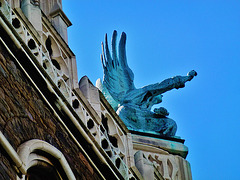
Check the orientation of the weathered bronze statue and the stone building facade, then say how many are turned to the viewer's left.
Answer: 0

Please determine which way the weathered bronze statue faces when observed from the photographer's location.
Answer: facing to the right of the viewer

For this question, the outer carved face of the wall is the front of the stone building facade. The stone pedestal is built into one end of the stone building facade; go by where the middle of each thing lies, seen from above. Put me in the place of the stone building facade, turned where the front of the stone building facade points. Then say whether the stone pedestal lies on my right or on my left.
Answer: on my left

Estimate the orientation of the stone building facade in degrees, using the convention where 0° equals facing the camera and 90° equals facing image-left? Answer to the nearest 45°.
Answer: approximately 315°

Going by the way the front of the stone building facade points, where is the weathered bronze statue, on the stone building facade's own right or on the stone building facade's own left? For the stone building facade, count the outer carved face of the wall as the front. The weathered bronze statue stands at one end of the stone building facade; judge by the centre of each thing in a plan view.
on the stone building facade's own left
